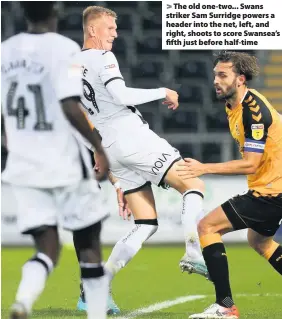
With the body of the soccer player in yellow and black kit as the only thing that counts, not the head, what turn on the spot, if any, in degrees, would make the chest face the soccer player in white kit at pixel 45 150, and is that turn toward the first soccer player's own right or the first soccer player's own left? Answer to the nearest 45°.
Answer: approximately 45° to the first soccer player's own left

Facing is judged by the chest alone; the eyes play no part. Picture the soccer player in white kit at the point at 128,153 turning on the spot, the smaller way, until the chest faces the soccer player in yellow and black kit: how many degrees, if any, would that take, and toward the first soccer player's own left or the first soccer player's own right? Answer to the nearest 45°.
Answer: approximately 90° to the first soccer player's own right

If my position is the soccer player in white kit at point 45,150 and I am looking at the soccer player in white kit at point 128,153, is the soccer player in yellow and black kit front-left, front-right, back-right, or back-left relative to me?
front-right

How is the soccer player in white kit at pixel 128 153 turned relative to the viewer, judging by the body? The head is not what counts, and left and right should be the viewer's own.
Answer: facing away from the viewer and to the right of the viewer

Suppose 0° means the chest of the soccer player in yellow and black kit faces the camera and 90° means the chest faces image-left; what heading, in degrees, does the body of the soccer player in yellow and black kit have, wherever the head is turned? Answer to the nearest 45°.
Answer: approximately 90°

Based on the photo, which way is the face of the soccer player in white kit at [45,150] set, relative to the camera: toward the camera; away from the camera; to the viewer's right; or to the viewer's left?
away from the camera

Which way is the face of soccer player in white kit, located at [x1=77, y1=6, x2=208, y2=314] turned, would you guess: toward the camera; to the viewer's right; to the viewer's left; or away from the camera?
to the viewer's right

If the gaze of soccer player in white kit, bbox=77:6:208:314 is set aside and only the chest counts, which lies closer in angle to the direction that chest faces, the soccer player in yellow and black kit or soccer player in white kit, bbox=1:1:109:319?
the soccer player in yellow and black kit

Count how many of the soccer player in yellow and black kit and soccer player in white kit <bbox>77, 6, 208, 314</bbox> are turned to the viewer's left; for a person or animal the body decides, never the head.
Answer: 1

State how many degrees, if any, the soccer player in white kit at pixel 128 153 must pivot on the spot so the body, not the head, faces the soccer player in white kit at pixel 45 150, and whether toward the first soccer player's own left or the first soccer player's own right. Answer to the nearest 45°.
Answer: approximately 135° to the first soccer player's own right
